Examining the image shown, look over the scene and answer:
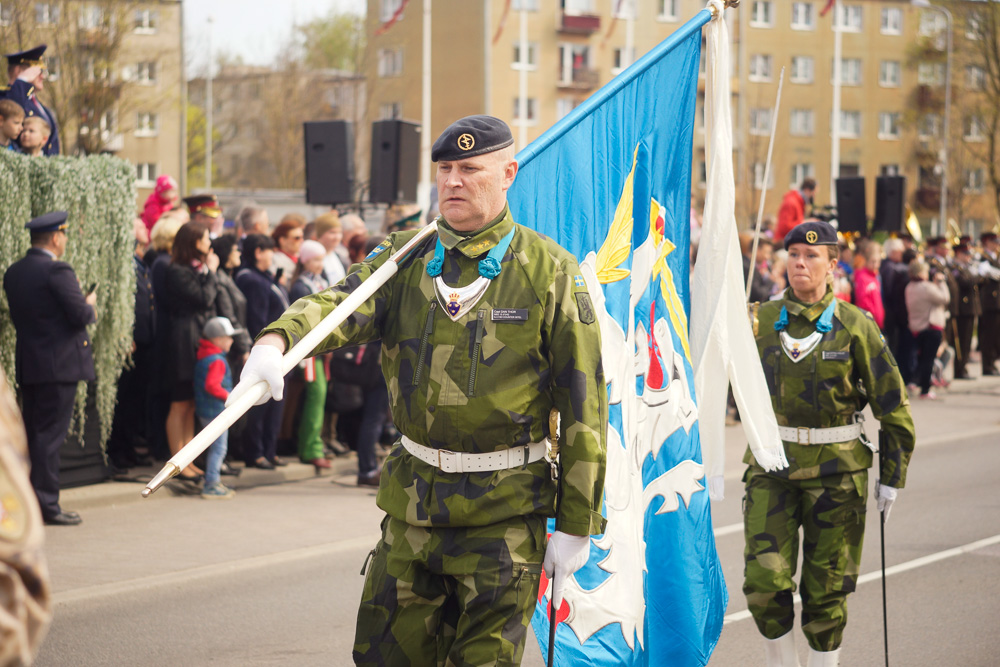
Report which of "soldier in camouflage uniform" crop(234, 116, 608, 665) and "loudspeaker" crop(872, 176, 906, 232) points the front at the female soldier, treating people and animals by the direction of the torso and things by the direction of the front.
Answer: the loudspeaker

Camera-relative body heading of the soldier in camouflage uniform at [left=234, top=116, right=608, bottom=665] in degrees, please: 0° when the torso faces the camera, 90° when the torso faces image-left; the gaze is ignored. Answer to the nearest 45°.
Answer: approximately 45°

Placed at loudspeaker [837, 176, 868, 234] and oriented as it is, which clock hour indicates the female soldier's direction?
The female soldier is roughly at 12 o'clock from the loudspeaker.

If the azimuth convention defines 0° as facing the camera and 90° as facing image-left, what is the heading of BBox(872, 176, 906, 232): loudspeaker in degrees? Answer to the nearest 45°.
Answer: approximately 0°

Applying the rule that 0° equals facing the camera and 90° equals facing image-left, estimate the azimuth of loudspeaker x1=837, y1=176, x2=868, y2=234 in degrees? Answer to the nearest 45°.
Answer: approximately 0°

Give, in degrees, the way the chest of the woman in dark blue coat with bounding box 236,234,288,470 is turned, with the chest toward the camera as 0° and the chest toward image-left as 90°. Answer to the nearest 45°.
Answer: approximately 315°

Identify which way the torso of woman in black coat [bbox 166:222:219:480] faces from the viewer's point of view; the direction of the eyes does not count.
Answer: to the viewer's right

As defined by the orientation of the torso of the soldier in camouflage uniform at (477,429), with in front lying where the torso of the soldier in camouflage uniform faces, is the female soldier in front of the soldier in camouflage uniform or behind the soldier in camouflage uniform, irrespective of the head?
behind
